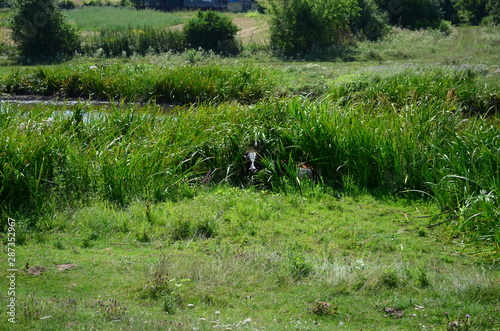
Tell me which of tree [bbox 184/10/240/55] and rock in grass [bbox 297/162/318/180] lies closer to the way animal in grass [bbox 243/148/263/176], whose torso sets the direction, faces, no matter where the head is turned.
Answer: the rock in grass

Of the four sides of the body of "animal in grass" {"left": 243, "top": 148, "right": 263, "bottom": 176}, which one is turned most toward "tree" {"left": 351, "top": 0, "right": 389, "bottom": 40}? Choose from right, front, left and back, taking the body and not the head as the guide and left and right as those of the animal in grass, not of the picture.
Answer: back

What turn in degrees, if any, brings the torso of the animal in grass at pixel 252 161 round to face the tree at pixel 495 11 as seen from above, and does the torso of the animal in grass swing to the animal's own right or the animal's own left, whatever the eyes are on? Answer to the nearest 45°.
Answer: approximately 135° to the animal's own left

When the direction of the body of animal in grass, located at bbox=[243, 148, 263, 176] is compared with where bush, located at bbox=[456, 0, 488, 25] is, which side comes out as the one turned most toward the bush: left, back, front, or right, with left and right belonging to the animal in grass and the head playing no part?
back

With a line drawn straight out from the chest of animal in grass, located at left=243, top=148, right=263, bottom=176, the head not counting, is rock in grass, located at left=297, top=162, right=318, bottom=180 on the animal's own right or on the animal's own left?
on the animal's own left

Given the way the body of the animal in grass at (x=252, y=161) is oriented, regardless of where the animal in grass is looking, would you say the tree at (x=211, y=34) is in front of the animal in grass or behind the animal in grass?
behind

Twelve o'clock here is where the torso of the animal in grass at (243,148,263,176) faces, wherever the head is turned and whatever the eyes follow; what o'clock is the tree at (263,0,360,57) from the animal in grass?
The tree is roughly at 6 o'clock from the animal in grass.

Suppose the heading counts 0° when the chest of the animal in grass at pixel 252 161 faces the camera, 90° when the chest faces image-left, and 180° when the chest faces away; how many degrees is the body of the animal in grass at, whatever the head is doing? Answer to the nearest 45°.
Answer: approximately 0°

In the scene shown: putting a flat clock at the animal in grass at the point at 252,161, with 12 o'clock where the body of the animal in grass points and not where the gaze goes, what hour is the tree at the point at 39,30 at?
The tree is roughly at 5 o'clock from the animal in grass.
